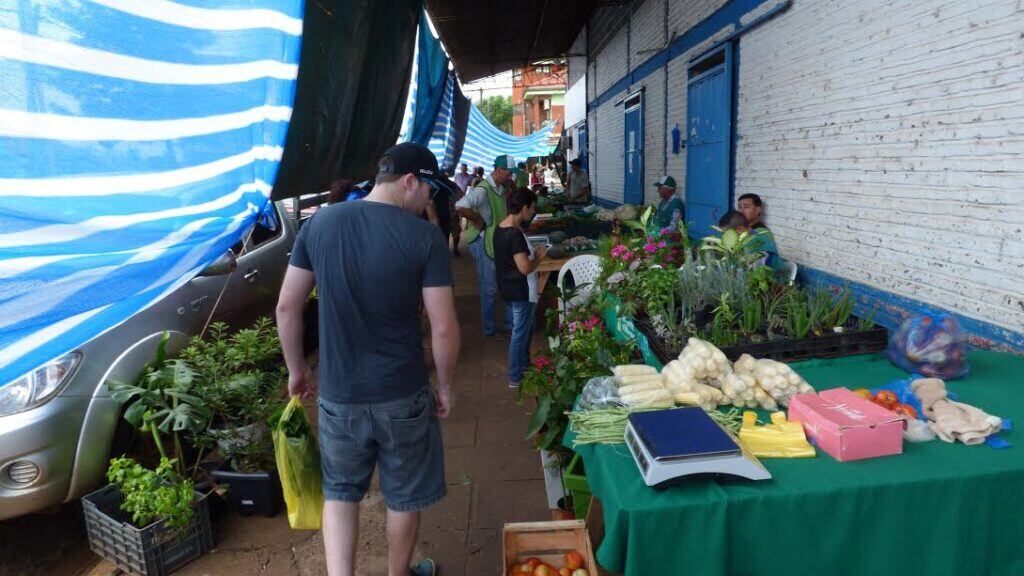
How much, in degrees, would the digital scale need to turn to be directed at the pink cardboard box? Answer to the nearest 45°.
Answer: approximately 45° to its left

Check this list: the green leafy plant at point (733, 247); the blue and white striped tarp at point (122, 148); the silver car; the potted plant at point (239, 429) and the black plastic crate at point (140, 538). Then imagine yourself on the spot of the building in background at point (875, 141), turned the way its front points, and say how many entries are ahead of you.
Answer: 5

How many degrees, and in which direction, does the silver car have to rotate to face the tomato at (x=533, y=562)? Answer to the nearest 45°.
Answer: approximately 90° to its left

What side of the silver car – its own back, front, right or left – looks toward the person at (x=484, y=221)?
back

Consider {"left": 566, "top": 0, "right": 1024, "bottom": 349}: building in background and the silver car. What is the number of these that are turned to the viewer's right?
0

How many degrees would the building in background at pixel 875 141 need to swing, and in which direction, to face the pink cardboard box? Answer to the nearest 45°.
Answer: approximately 45° to its left

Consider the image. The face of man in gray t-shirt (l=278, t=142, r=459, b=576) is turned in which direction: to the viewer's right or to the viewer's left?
to the viewer's right

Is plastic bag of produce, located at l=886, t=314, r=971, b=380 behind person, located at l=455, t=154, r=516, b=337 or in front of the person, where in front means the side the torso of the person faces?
in front
